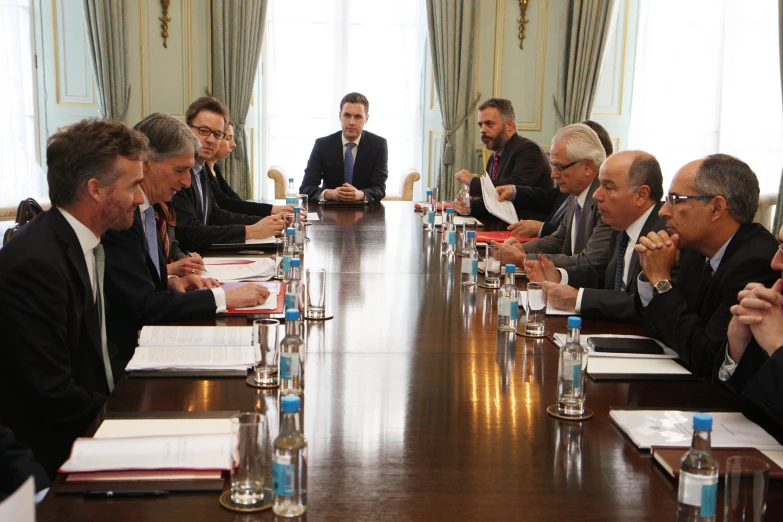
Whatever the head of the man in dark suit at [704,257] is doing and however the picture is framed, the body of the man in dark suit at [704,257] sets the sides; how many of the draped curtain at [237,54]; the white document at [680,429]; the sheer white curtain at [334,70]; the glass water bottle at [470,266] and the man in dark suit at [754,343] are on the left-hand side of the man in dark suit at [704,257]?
2

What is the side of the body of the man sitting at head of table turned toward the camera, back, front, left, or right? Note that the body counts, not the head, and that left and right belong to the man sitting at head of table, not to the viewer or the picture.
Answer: front

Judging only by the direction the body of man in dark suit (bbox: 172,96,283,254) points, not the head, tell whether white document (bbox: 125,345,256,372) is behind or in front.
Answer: in front

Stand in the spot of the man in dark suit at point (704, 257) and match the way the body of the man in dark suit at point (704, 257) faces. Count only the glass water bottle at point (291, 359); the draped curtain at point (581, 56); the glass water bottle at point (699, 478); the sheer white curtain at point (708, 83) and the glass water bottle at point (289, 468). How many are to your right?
2

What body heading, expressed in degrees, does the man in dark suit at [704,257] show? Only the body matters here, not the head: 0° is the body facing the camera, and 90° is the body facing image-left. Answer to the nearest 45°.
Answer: approximately 90°

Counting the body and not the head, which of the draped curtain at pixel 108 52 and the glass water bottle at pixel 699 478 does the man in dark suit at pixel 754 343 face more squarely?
the draped curtain

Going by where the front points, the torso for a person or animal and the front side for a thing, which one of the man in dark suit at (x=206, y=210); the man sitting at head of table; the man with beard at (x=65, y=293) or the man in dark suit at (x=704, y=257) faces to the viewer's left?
the man in dark suit at (x=704, y=257)

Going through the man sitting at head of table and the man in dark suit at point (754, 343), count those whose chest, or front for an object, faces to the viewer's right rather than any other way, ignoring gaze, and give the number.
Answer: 0

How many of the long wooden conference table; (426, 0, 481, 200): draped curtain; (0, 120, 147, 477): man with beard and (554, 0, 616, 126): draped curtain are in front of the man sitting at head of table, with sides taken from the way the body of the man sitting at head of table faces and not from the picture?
2

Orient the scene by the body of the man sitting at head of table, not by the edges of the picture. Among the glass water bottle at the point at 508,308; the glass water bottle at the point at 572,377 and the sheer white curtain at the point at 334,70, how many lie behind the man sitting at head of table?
1

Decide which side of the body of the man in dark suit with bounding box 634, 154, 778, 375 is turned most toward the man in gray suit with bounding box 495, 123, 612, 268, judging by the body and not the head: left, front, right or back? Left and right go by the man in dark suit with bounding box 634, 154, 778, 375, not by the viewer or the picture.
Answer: right

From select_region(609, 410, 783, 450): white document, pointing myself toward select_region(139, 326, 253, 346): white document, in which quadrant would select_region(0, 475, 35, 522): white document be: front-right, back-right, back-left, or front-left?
front-left

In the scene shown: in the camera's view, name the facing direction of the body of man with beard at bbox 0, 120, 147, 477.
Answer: to the viewer's right

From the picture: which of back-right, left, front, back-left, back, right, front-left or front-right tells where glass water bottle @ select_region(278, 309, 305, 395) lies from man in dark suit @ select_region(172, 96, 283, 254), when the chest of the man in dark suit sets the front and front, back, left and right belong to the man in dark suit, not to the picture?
front-right

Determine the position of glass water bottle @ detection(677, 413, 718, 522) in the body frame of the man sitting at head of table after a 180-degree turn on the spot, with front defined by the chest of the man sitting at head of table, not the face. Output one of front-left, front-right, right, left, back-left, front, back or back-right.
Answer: back

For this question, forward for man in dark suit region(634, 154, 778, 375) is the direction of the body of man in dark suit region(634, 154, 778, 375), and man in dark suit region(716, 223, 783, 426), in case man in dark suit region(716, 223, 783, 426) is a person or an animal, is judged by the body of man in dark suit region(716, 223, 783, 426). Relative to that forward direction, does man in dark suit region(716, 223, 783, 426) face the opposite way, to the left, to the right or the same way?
the same way

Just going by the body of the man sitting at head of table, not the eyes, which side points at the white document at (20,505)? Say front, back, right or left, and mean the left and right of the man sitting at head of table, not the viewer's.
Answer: front

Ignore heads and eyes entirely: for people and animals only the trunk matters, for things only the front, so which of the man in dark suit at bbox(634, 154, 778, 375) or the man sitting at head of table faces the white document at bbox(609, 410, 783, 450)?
the man sitting at head of table

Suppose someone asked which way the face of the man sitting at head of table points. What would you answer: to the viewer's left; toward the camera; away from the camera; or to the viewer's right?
toward the camera

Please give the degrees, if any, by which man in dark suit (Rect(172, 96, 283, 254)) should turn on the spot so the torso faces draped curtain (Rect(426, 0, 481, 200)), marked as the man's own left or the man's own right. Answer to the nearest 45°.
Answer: approximately 90° to the man's own left

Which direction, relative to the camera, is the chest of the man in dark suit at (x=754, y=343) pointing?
to the viewer's left

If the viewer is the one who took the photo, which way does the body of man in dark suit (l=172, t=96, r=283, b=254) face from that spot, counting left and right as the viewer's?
facing the viewer and to the right of the viewer
